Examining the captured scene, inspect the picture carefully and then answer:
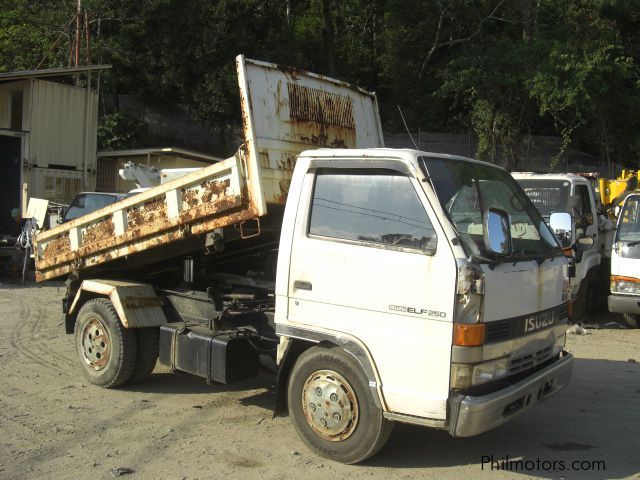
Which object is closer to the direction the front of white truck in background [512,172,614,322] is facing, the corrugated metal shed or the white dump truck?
the white dump truck

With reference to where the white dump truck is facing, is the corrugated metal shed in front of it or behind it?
behind

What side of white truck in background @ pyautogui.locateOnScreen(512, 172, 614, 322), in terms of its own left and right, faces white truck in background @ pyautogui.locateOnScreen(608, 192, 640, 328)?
left

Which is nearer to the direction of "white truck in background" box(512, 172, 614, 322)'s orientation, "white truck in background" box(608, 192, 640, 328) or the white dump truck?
the white dump truck

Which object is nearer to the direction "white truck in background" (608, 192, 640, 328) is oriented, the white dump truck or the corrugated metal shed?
the white dump truck

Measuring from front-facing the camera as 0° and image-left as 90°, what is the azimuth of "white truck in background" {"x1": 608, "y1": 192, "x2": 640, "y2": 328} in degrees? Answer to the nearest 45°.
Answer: approximately 45°

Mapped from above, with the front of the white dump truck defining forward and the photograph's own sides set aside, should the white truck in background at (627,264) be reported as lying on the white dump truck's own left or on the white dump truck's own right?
on the white dump truck's own left

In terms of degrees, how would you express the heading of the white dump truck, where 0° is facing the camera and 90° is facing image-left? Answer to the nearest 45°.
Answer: approximately 315°

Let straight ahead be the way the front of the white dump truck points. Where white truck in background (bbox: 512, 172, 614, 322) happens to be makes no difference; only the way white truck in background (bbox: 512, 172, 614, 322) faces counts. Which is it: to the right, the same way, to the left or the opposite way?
to the right

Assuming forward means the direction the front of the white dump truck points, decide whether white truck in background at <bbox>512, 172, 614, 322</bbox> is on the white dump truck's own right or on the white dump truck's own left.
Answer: on the white dump truck's own left
